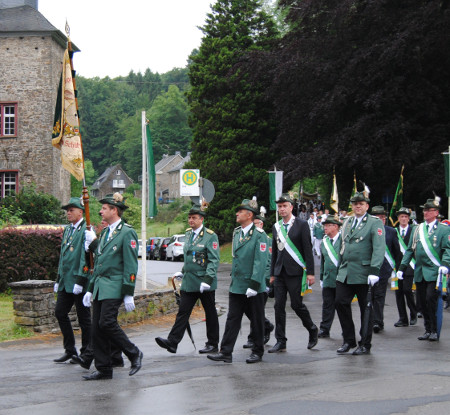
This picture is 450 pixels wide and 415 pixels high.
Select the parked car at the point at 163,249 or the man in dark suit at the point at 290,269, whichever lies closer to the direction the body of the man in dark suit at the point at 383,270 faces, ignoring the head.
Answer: the man in dark suit

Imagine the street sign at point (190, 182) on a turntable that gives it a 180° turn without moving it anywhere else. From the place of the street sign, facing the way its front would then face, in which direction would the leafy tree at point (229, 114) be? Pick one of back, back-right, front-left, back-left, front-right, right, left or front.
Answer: front

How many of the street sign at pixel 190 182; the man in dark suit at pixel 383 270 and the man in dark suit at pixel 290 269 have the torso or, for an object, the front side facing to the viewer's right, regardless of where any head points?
0

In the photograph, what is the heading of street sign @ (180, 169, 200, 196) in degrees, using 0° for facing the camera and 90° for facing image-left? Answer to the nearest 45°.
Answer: approximately 0°

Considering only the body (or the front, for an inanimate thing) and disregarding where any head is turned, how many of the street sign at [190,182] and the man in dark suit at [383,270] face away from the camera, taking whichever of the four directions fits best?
0

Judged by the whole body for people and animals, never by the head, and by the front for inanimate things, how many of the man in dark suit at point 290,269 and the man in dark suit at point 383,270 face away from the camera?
0

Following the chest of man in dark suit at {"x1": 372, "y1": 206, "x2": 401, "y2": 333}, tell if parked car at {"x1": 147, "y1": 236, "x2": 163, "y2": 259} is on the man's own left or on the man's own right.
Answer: on the man's own right

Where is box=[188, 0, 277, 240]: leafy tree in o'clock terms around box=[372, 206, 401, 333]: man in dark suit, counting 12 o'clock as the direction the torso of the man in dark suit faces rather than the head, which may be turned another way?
The leafy tree is roughly at 4 o'clock from the man in dark suit.

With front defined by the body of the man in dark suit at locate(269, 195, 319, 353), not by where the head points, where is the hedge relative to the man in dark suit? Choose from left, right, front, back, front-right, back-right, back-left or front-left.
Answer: right

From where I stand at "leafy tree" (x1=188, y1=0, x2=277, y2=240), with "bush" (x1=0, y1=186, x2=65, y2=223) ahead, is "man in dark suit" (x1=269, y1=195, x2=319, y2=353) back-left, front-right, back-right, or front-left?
front-left

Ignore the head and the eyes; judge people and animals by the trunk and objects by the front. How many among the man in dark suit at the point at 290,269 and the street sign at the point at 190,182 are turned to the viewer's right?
0

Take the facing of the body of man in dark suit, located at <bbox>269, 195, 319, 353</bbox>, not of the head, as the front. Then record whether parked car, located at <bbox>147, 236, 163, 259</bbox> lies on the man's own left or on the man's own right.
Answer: on the man's own right
